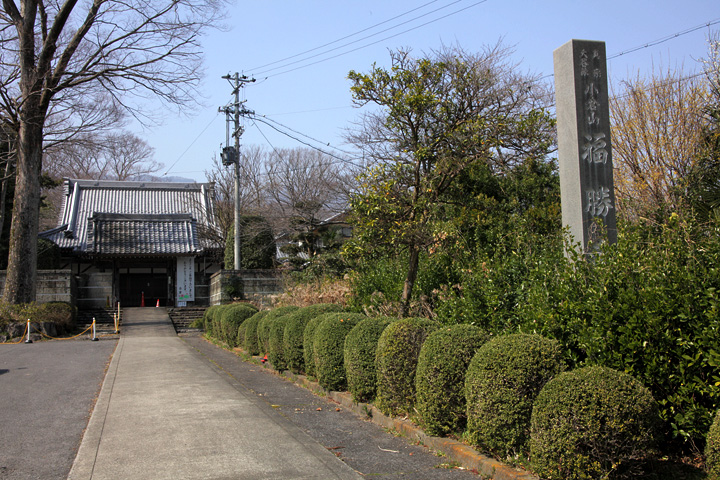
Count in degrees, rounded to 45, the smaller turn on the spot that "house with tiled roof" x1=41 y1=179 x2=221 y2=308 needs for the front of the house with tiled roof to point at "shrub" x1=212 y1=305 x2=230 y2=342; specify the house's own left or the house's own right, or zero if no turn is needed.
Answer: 0° — it already faces it

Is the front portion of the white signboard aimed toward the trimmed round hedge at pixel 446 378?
yes

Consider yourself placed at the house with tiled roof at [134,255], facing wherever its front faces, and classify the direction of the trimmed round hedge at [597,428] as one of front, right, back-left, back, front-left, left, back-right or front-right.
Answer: front

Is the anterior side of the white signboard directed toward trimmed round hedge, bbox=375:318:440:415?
yes

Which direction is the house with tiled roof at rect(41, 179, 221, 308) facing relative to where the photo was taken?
toward the camera

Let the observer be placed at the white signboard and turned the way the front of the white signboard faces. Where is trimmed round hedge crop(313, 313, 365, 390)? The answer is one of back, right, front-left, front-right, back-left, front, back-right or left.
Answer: front

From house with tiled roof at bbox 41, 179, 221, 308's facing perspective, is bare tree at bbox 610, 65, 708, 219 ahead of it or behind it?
ahead

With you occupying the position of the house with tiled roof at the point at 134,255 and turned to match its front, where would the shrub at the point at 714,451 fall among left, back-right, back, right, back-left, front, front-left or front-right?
front

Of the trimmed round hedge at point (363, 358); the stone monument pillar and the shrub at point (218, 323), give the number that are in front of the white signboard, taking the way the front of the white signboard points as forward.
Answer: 3

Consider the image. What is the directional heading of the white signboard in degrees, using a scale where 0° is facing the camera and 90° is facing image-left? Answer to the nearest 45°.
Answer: approximately 0°

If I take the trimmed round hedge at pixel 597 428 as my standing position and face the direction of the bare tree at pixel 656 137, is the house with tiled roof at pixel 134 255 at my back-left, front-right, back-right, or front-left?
front-left

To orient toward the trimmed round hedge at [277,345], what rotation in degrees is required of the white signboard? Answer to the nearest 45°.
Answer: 0° — it already faces it

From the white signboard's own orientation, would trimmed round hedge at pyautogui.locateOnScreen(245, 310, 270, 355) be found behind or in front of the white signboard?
in front

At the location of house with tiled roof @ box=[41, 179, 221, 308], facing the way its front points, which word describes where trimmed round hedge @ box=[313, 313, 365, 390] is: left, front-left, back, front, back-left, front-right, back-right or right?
front

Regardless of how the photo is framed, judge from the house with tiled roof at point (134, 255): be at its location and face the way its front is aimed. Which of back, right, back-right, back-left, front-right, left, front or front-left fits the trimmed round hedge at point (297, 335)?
front
